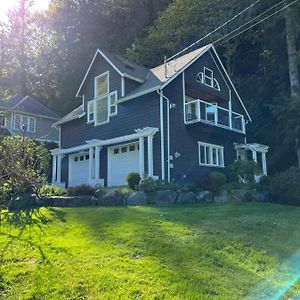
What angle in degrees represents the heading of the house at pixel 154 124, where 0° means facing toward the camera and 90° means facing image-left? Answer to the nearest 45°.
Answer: approximately 45°

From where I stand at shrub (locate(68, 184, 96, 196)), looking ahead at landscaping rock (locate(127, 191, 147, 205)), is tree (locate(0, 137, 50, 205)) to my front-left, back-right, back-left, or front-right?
back-right

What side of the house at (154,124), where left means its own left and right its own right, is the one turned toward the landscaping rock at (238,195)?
left

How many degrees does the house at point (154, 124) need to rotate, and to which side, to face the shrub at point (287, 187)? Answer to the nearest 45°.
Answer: approximately 90° to its left

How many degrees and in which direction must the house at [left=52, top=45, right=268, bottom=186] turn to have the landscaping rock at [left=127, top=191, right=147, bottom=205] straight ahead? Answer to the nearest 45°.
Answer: approximately 45° to its left

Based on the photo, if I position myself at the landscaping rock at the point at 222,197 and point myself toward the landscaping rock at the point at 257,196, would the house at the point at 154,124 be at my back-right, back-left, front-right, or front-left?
back-left

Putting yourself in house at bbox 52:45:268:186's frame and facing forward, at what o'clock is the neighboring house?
The neighboring house is roughly at 3 o'clock from the house.

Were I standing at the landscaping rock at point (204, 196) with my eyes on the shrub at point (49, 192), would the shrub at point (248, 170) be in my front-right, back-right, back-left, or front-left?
back-right
